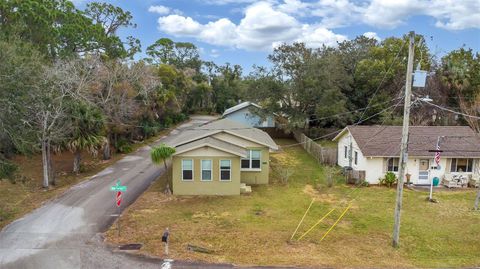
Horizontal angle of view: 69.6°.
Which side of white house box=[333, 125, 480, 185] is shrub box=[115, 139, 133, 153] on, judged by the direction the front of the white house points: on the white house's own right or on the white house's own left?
on the white house's own right

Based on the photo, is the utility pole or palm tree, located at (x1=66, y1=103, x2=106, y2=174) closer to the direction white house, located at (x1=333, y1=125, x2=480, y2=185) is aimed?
the utility pole

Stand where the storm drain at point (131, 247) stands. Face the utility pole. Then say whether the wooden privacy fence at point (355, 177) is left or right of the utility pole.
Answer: left

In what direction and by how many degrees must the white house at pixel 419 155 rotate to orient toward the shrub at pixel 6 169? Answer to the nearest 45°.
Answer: approximately 45° to its right

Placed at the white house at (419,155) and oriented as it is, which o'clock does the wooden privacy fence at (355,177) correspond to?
The wooden privacy fence is roughly at 2 o'clock from the white house.

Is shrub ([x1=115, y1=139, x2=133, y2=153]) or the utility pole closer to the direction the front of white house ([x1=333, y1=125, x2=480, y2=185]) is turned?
the utility pole

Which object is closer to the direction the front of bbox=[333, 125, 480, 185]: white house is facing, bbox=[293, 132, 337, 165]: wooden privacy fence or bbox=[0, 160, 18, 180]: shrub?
the shrub

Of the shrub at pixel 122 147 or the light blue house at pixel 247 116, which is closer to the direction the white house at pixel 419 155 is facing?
the shrub

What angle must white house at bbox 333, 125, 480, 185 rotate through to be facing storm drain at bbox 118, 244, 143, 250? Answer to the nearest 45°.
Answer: approximately 45° to its right

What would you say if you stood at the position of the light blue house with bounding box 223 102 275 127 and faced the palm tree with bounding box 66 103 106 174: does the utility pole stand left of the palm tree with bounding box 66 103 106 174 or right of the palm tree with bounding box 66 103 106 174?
left

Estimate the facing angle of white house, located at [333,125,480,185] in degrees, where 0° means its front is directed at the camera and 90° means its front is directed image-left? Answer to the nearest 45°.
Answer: approximately 0°

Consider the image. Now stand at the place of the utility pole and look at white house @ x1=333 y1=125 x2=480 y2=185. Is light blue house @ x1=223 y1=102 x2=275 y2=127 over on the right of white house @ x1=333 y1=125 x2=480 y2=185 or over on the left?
left

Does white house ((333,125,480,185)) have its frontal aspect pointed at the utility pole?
yes

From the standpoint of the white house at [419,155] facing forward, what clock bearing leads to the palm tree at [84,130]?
The palm tree is roughly at 2 o'clock from the white house.
